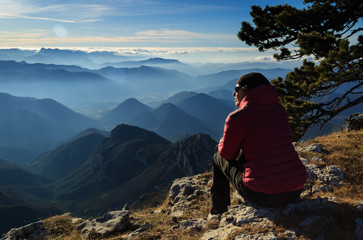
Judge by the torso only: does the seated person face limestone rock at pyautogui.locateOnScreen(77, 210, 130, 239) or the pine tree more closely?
the limestone rock

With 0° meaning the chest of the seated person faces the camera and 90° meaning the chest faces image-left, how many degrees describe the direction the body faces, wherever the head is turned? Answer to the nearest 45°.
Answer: approximately 135°

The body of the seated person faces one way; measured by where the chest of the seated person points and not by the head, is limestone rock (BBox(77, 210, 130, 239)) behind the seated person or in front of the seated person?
in front

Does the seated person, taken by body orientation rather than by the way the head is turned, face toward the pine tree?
no
